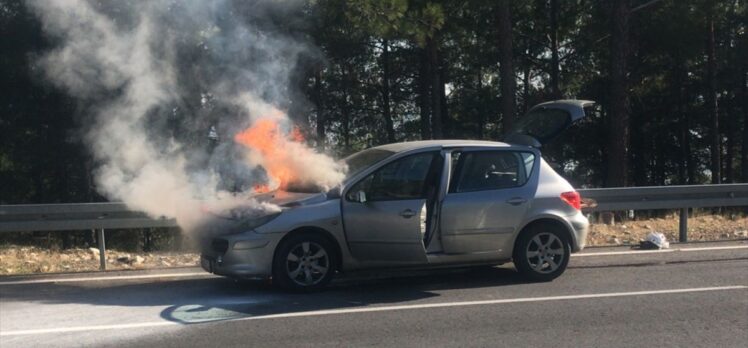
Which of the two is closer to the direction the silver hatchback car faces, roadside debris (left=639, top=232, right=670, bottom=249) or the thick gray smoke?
the thick gray smoke

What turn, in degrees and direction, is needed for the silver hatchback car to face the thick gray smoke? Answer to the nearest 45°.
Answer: approximately 45° to its right

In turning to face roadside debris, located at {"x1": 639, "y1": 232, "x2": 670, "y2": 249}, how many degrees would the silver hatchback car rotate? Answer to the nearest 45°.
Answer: approximately 135° to its right

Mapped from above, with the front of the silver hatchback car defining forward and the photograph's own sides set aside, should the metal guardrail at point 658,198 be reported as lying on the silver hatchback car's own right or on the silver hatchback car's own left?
on the silver hatchback car's own right

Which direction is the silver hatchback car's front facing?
to the viewer's left

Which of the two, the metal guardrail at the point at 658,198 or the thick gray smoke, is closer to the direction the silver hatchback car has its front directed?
the thick gray smoke
